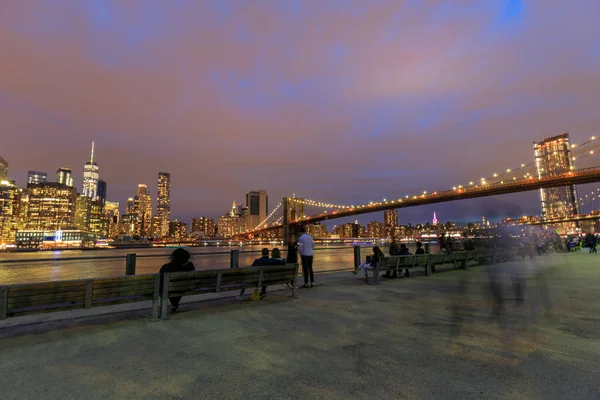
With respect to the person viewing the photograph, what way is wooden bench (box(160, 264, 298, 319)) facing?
facing away from the viewer and to the left of the viewer

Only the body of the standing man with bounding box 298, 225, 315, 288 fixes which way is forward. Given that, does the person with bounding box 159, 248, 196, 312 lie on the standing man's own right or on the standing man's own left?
on the standing man's own left

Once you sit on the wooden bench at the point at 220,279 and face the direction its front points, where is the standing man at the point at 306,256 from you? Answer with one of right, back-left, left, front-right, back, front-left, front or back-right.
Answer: right

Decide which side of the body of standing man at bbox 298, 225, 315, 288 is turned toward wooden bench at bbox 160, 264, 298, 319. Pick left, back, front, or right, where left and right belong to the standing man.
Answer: left

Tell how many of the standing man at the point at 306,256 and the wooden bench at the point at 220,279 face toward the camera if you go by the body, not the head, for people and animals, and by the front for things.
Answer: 0

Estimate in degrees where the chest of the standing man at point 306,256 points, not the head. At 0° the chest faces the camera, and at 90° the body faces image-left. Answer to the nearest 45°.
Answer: approximately 135°

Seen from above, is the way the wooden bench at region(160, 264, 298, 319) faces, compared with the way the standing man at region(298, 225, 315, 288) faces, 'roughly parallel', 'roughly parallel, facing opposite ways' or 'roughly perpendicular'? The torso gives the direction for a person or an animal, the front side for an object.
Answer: roughly parallel
